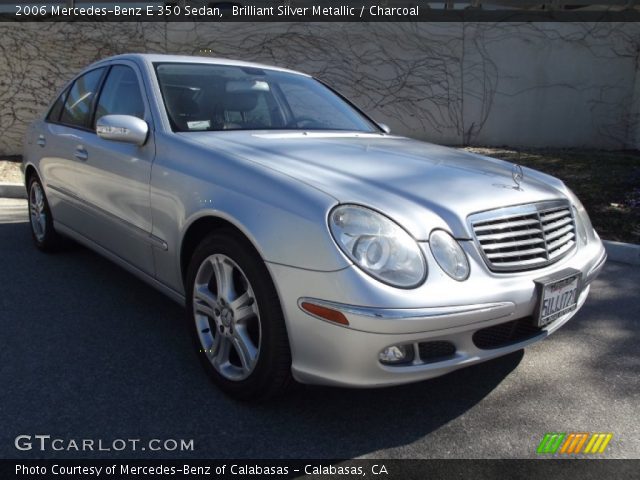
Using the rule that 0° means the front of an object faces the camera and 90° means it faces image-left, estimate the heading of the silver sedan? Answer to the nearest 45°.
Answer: approximately 315°
